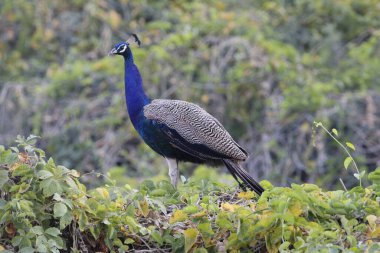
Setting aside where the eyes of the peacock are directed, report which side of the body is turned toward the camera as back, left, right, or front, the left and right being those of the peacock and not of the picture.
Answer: left
